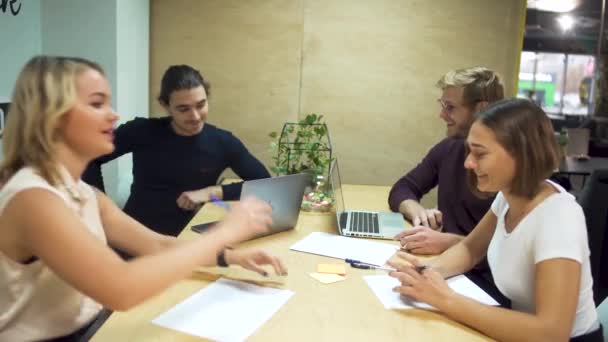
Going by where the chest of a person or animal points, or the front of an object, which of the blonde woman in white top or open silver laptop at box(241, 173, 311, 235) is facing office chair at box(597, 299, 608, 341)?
the blonde woman in white top

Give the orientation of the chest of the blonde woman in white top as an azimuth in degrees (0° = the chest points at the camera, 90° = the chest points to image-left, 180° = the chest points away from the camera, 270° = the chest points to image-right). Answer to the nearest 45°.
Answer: approximately 270°

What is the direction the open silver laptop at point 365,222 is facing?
to the viewer's right

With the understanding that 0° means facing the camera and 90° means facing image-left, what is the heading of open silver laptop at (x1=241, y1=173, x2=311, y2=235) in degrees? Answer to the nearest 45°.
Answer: approximately 135°

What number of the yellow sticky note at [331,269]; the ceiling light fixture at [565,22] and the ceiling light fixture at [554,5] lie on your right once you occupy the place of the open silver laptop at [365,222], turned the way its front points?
1

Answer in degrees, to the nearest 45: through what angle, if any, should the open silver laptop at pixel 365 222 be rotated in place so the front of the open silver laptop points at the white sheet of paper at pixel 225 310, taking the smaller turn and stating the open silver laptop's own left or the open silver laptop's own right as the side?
approximately 90° to the open silver laptop's own right

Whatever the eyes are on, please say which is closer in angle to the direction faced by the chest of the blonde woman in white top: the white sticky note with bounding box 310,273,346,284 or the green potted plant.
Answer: the white sticky note

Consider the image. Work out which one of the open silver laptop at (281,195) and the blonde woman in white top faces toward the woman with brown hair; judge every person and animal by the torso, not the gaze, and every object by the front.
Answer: the blonde woman in white top

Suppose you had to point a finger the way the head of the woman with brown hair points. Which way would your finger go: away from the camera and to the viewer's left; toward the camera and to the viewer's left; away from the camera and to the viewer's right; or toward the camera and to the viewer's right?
toward the camera and to the viewer's left

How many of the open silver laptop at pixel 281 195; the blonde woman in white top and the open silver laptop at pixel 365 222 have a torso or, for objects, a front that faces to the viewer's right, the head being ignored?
2

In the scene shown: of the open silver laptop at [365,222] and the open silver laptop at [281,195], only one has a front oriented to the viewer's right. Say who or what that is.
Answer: the open silver laptop at [365,222]

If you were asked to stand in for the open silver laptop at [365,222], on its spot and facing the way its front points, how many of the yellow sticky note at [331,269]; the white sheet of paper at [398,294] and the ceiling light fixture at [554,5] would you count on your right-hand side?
2

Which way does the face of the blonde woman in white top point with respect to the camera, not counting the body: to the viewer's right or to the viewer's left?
to the viewer's right
